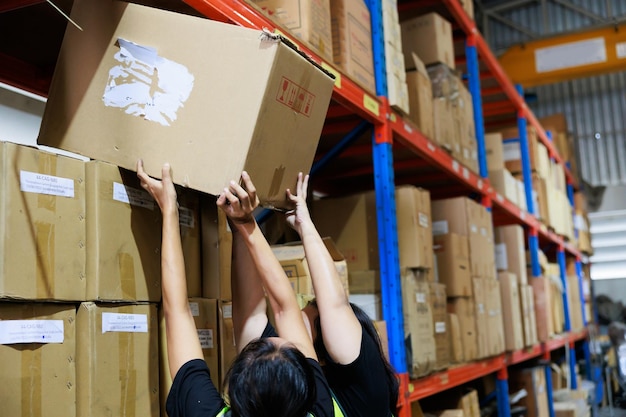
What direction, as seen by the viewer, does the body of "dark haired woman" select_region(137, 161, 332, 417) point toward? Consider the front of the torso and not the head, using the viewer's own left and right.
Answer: facing away from the viewer

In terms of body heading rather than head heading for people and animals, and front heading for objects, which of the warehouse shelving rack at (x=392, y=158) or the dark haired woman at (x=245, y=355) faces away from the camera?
the dark haired woman

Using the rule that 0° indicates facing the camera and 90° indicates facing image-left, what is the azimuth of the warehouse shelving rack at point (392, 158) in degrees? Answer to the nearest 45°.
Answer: approximately 315°

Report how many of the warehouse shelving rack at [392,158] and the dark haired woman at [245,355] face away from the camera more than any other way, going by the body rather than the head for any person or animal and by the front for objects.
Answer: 1

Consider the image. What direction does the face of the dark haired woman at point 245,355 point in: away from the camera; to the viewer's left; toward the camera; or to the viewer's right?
away from the camera
